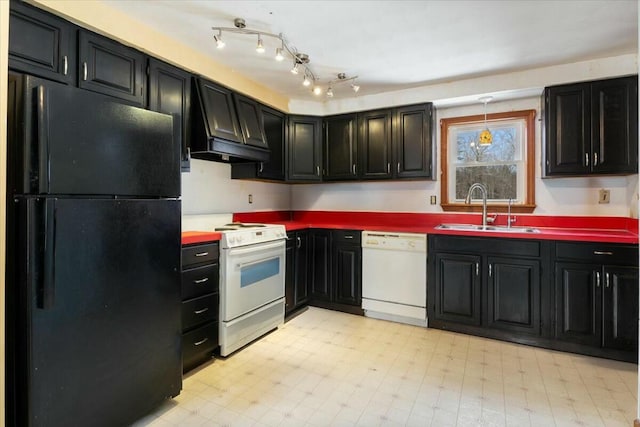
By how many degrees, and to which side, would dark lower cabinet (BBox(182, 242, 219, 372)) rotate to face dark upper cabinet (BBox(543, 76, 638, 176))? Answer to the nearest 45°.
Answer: approximately 45° to its left

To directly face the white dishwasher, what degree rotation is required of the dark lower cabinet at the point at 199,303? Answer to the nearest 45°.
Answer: approximately 45° to its left

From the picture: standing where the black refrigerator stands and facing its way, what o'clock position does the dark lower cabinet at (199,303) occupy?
The dark lower cabinet is roughly at 9 o'clock from the black refrigerator.

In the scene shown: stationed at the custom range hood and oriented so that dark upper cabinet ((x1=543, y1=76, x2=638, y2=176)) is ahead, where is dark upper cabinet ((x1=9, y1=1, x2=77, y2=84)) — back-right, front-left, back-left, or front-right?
back-right

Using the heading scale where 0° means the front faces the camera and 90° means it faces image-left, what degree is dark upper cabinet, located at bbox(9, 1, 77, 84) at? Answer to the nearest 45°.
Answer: approximately 315°

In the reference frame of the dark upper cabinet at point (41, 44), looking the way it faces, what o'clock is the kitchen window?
The kitchen window is roughly at 11 o'clock from the dark upper cabinet.

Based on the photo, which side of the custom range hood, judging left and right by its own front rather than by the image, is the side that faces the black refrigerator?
right

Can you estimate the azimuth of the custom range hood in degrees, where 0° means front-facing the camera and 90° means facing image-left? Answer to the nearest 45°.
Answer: approximately 315°

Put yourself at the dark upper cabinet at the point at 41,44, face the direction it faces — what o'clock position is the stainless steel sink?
The stainless steel sink is roughly at 11 o'clock from the dark upper cabinet.
